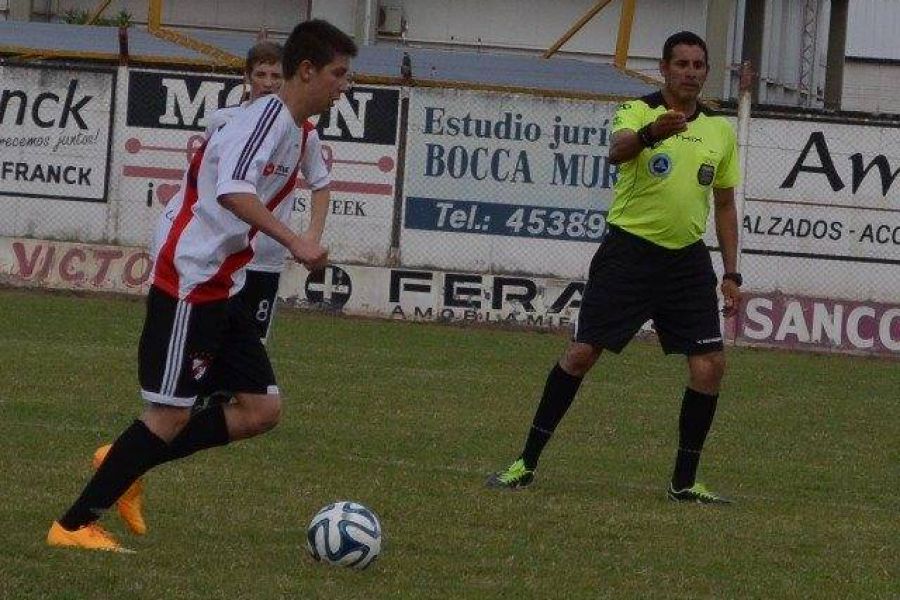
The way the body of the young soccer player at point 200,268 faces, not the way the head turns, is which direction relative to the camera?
to the viewer's right

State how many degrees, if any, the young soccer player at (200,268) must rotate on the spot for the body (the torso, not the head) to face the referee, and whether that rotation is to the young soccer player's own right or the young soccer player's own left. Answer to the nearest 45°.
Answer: approximately 45° to the young soccer player's own left
